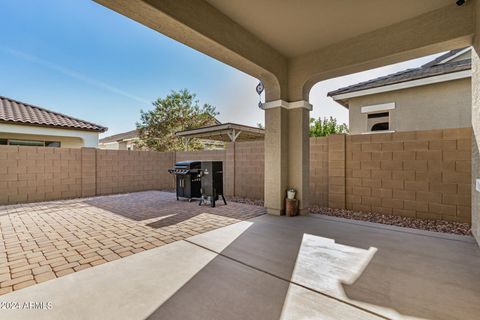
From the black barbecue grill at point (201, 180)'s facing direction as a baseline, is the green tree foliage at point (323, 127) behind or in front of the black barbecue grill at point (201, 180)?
behind

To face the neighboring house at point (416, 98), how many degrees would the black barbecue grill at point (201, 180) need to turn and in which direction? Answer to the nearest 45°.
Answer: approximately 135° to its left

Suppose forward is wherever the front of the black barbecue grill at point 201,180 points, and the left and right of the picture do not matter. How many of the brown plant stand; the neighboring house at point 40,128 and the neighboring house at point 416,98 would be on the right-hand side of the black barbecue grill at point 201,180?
1

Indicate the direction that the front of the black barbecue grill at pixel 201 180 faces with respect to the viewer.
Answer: facing the viewer and to the left of the viewer

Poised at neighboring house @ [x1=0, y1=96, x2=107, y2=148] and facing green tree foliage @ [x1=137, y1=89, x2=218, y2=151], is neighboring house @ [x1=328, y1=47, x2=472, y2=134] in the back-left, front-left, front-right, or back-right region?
front-right

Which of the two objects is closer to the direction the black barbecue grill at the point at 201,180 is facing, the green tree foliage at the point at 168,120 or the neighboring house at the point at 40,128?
the neighboring house

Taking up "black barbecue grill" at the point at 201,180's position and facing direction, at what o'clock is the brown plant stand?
The brown plant stand is roughly at 9 o'clock from the black barbecue grill.

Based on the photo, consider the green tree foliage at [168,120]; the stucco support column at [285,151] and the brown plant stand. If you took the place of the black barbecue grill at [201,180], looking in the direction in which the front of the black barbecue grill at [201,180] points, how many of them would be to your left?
2

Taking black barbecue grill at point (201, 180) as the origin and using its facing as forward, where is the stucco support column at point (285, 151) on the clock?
The stucco support column is roughly at 9 o'clock from the black barbecue grill.

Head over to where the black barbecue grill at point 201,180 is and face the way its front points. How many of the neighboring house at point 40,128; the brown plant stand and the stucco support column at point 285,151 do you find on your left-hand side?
2

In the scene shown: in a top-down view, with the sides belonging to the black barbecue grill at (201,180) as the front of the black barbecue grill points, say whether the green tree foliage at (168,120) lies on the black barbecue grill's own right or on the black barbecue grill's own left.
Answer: on the black barbecue grill's own right

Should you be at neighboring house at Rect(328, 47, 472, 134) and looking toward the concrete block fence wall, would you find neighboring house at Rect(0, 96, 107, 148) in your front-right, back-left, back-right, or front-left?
front-right
